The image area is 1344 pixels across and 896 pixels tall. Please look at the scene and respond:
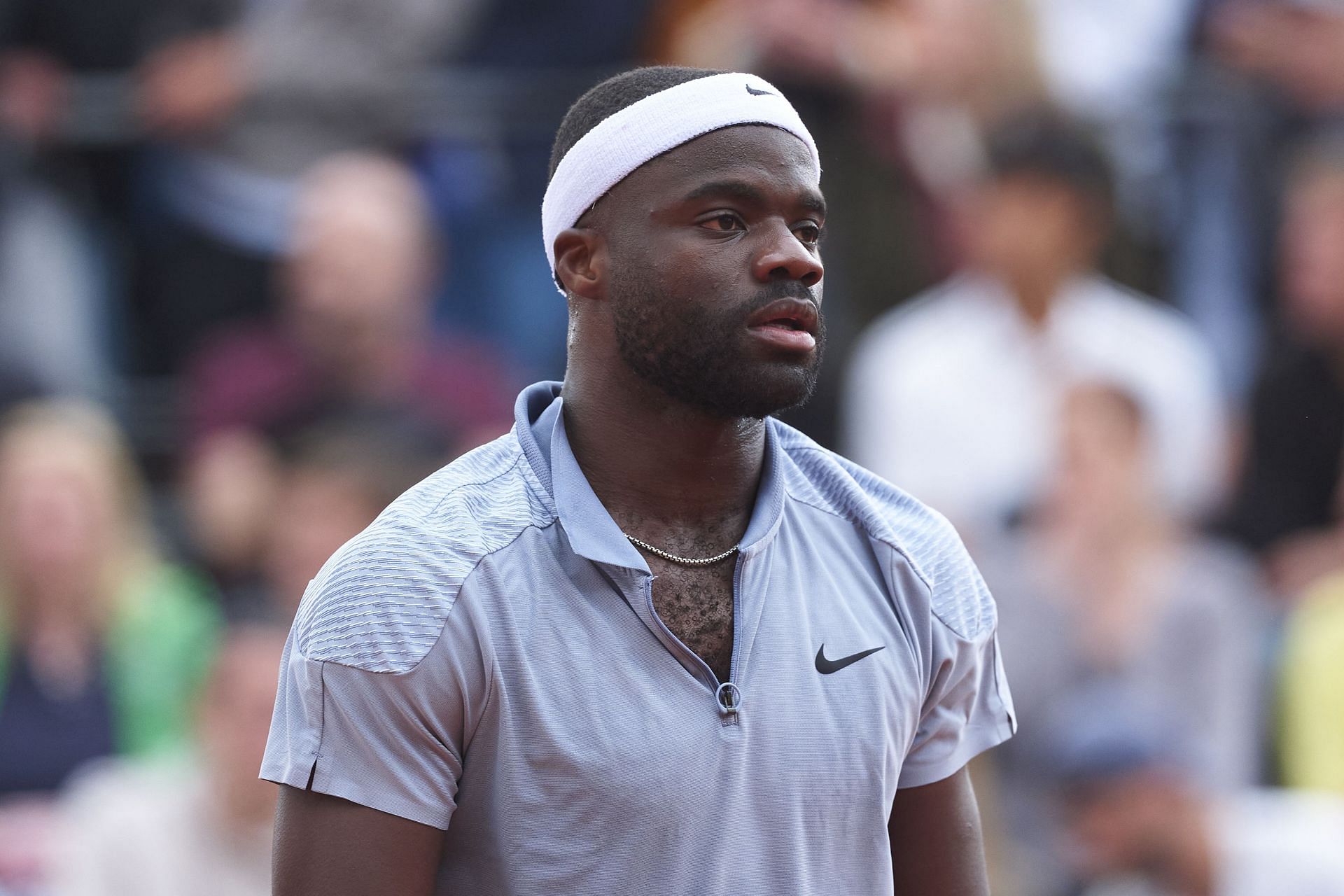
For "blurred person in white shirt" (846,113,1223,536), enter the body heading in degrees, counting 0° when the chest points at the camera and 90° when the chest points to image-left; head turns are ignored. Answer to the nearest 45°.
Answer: approximately 0°

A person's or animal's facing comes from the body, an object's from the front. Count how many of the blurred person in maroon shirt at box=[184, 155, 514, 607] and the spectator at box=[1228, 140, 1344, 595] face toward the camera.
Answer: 2

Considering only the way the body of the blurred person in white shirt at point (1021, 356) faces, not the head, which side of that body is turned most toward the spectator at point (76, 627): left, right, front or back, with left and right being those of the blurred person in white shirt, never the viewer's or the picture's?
right

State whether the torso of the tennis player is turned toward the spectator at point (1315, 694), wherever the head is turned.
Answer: no

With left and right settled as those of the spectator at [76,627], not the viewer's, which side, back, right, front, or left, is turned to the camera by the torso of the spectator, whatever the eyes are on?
front

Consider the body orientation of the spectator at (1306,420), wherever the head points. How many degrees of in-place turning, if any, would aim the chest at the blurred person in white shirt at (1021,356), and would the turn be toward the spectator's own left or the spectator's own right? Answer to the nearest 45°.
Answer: approximately 90° to the spectator's own right

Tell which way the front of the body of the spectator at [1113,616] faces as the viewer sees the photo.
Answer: toward the camera

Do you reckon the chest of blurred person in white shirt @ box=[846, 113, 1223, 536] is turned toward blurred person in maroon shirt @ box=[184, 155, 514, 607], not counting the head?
no

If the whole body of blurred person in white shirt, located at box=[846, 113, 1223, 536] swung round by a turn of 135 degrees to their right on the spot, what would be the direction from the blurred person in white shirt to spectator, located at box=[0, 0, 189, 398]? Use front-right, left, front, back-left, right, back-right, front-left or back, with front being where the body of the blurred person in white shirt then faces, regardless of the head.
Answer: front-left

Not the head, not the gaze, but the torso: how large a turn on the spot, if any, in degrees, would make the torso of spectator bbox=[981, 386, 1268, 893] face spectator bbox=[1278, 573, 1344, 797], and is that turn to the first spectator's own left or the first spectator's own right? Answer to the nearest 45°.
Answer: approximately 90° to the first spectator's own left

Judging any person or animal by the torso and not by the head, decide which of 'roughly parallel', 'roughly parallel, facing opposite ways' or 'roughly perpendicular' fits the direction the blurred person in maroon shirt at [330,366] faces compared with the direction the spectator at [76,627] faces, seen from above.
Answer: roughly parallel

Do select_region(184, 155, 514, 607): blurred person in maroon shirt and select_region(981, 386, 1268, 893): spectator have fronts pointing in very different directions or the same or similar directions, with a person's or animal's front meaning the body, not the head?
same or similar directions

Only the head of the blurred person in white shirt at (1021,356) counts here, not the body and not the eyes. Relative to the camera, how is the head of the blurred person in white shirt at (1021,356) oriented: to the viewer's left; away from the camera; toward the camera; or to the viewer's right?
toward the camera

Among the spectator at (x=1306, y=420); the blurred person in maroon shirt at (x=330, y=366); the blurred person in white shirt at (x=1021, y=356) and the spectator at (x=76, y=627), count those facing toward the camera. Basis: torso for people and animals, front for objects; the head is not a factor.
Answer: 4

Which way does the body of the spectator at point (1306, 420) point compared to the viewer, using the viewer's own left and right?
facing the viewer

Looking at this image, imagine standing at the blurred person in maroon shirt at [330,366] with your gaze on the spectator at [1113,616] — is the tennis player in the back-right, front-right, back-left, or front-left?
front-right

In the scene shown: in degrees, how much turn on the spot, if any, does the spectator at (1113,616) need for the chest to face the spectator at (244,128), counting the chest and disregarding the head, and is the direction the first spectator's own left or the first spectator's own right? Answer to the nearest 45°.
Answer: approximately 90° to the first spectator's own right
